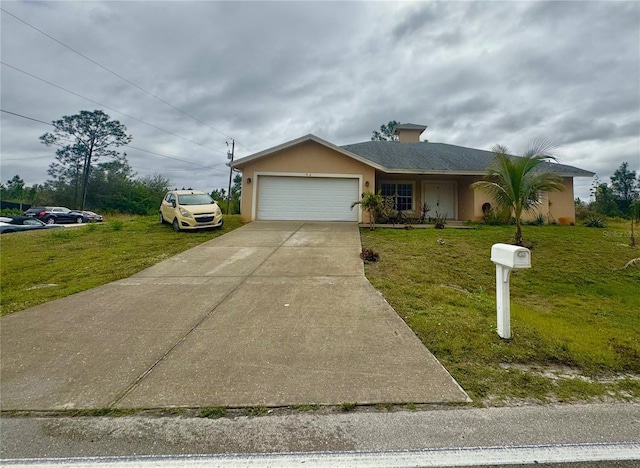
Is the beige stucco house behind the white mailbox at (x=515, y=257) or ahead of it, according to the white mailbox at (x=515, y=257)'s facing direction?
behind

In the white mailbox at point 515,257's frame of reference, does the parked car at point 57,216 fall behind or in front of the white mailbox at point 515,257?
behind

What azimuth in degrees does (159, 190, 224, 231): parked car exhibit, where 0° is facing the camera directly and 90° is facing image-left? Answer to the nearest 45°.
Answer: approximately 315°

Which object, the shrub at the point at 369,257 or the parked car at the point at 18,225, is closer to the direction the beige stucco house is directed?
the shrub

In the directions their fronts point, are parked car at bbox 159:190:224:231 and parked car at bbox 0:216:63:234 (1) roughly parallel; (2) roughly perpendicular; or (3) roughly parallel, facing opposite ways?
roughly perpendicular
